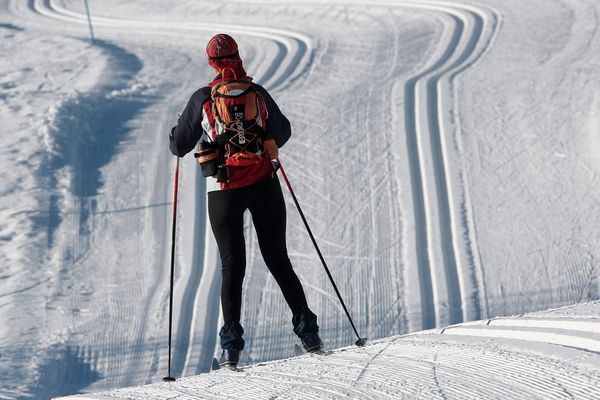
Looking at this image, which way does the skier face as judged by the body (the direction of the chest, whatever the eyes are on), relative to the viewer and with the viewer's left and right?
facing away from the viewer
